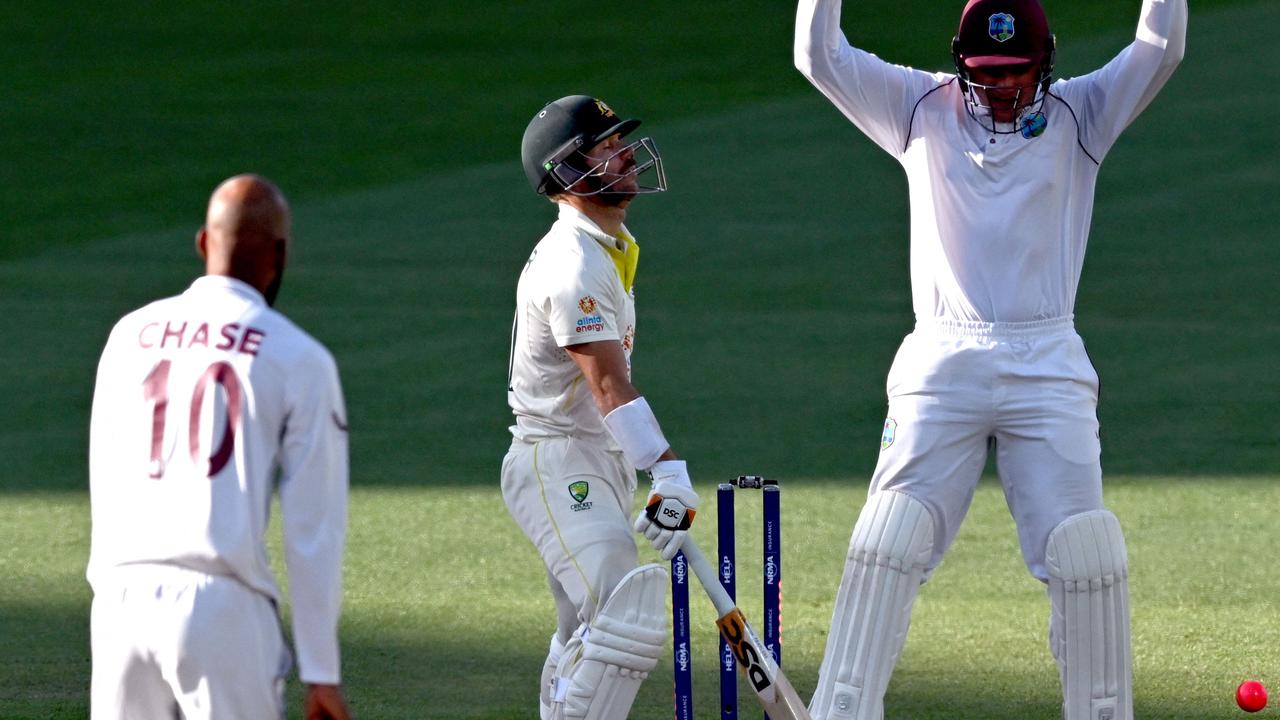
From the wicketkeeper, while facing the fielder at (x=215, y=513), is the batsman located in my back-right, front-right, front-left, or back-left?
front-right

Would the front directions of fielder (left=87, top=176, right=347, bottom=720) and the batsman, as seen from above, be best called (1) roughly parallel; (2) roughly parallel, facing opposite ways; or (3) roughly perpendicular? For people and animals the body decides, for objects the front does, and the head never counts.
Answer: roughly perpendicular

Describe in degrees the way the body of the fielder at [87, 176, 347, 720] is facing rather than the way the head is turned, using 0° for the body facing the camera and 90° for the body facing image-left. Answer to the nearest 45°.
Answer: approximately 180°

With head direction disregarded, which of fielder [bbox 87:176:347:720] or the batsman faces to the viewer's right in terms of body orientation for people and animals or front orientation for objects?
the batsman

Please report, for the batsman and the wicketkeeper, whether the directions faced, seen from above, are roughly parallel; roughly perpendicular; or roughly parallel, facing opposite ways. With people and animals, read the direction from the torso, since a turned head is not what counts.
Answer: roughly perpendicular

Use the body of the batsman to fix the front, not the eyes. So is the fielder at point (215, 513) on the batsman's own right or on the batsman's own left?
on the batsman's own right

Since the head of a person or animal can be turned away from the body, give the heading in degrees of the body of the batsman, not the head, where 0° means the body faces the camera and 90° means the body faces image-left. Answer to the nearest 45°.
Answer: approximately 270°

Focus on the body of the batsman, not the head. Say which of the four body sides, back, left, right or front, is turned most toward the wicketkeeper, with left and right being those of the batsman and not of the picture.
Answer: front

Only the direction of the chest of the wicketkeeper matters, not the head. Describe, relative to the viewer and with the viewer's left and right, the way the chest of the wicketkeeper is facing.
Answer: facing the viewer

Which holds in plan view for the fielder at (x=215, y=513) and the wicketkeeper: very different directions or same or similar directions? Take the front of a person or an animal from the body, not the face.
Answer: very different directions

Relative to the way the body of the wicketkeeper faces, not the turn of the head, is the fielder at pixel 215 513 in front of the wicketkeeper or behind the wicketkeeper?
in front

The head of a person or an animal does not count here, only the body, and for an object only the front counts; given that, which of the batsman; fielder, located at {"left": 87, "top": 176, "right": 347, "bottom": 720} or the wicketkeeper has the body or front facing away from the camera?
the fielder

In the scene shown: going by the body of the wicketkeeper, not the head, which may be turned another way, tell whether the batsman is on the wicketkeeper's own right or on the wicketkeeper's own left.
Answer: on the wicketkeeper's own right

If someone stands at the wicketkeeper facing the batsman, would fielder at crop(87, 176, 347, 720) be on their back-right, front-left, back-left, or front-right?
front-left

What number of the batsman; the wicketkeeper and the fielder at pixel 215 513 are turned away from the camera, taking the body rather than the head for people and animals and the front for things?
1
